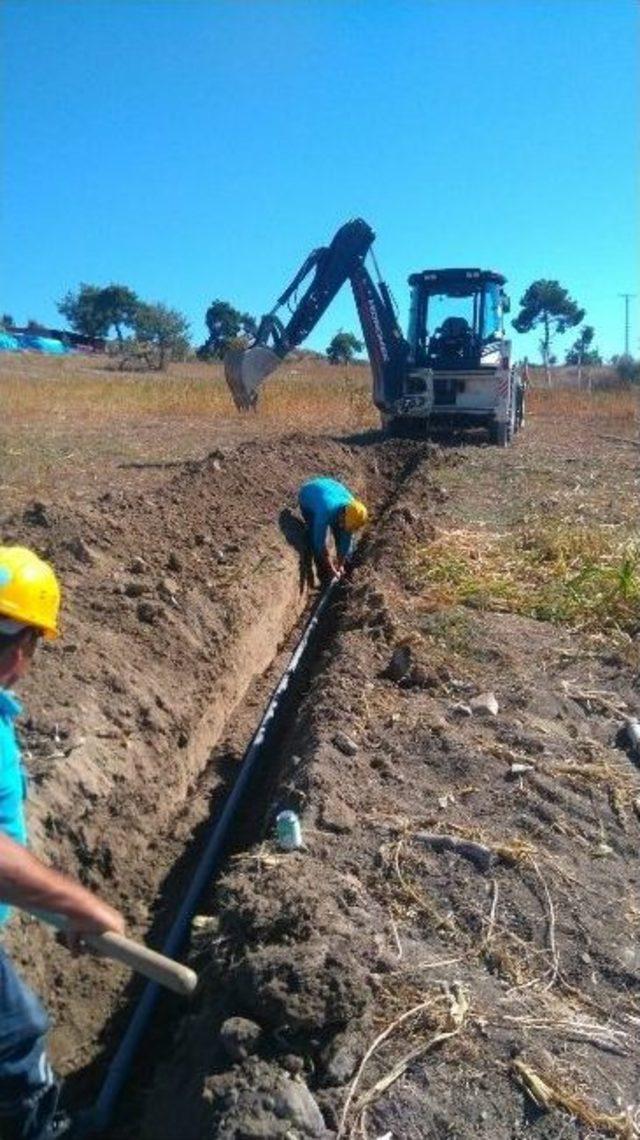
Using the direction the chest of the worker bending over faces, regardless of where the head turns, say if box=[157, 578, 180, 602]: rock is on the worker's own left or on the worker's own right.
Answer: on the worker's own right

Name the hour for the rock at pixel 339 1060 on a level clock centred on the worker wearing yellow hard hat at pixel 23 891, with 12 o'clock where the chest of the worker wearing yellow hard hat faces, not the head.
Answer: The rock is roughly at 12 o'clock from the worker wearing yellow hard hat.

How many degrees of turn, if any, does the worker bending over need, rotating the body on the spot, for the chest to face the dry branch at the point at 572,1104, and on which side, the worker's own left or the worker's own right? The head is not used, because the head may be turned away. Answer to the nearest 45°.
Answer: approximately 45° to the worker's own right

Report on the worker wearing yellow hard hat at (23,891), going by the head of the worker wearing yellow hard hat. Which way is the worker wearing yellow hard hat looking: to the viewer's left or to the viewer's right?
to the viewer's right

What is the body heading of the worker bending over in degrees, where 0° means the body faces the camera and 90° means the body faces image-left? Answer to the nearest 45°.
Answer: approximately 315°

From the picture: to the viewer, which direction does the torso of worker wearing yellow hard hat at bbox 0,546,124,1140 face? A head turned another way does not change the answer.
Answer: to the viewer's right

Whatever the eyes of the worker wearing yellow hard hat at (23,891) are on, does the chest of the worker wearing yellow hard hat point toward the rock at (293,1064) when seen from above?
yes

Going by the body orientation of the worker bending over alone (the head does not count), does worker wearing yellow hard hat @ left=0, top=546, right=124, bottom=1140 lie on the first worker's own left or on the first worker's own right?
on the first worker's own right
